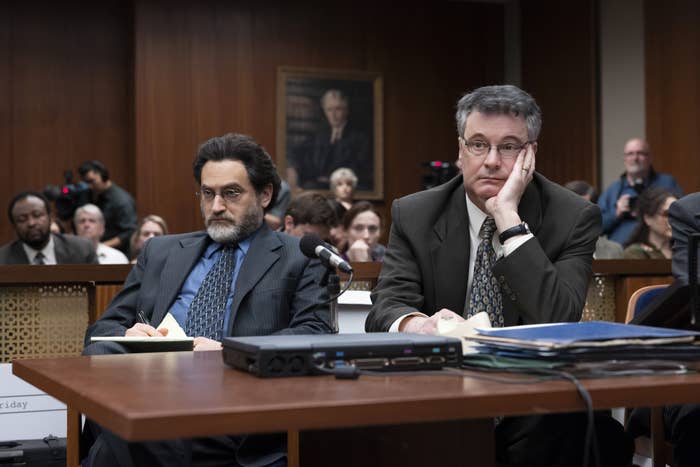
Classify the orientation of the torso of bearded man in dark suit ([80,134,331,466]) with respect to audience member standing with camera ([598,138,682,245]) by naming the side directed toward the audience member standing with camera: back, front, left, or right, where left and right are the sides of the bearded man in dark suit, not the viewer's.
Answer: back

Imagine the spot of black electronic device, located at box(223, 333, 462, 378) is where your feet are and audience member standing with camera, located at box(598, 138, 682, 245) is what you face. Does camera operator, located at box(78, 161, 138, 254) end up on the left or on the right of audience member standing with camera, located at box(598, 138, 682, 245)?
left

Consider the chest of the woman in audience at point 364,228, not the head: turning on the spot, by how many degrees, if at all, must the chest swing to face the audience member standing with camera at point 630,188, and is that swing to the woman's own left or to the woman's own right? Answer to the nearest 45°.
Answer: approximately 135° to the woman's own left

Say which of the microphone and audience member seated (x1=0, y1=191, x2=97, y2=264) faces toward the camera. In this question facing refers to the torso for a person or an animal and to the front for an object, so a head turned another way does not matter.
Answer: the audience member seated

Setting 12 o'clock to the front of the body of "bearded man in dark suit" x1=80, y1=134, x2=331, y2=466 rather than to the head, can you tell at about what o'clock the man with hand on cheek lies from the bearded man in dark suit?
The man with hand on cheek is roughly at 9 o'clock from the bearded man in dark suit.

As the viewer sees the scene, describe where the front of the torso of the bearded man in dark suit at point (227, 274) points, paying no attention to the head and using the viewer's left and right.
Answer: facing the viewer and to the left of the viewer

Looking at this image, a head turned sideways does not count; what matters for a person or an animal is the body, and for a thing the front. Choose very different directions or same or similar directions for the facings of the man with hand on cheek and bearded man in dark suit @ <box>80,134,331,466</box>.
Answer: same or similar directions

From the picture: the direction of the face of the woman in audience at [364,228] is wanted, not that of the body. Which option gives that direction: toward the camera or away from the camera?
toward the camera

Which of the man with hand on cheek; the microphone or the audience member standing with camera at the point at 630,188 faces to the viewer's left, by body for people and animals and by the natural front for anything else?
the microphone

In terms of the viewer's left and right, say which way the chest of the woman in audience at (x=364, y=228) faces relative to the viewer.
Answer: facing the viewer

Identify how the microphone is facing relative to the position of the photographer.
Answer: facing to the left of the viewer

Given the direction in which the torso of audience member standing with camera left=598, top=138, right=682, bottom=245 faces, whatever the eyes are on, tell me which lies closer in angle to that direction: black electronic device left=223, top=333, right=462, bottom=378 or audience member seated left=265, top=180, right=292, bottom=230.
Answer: the black electronic device

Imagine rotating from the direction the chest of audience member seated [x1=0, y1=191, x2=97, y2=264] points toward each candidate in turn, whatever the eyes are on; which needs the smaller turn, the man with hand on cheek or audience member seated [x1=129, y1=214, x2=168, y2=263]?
the man with hand on cheek

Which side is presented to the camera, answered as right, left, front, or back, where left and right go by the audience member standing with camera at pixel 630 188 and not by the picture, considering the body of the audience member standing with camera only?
front

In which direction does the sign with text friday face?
toward the camera

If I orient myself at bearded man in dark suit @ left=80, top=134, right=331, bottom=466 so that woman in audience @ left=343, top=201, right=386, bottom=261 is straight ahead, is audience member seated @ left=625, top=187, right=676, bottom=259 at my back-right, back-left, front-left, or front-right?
front-right

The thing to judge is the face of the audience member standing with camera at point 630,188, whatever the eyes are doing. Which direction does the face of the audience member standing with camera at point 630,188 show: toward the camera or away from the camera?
toward the camera
